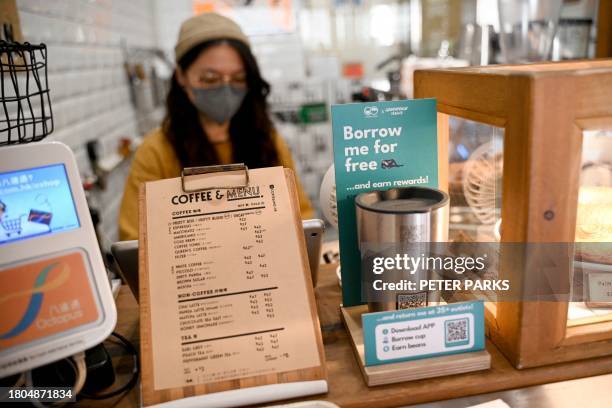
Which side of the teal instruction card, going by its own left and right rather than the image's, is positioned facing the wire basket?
right

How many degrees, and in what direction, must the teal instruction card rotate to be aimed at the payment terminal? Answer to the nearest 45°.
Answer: approximately 90° to its right

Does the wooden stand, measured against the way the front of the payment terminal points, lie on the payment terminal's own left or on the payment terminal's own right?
on the payment terminal's own left

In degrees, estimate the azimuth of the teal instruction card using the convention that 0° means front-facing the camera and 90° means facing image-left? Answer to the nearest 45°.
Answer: approximately 0°
